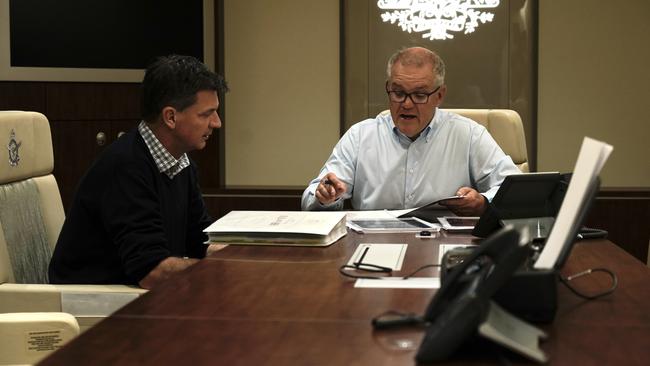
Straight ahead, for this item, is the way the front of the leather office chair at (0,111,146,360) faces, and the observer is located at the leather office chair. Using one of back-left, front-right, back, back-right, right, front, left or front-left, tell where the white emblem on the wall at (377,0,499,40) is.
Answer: left

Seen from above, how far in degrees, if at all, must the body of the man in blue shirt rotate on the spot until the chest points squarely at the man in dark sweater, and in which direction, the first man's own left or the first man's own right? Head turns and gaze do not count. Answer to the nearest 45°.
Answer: approximately 45° to the first man's own right

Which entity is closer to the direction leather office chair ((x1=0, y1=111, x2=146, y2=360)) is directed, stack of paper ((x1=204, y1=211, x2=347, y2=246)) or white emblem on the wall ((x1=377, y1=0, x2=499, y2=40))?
the stack of paper

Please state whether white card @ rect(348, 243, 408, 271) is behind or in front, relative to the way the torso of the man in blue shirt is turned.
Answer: in front

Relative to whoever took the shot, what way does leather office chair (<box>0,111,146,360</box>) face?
facing the viewer and to the right of the viewer

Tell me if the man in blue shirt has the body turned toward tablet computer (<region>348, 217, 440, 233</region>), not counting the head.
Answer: yes

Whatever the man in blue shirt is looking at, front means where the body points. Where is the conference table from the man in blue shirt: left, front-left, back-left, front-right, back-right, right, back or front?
front

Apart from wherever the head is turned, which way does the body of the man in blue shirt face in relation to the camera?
toward the camera

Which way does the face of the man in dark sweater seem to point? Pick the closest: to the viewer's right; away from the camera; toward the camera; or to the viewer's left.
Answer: to the viewer's right

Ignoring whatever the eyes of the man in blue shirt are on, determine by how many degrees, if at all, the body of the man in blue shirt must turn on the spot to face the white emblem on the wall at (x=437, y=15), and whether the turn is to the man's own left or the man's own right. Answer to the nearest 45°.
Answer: approximately 180°

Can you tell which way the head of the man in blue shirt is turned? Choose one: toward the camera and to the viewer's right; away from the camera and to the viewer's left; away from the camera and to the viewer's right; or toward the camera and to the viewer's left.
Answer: toward the camera and to the viewer's left

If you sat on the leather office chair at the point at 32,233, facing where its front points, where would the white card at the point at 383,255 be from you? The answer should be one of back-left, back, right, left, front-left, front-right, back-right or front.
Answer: front

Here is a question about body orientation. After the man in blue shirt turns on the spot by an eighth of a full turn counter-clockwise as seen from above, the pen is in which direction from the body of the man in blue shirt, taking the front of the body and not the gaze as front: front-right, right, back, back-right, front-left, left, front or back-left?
front-right

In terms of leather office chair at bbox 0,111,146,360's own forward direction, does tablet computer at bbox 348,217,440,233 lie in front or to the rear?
in front

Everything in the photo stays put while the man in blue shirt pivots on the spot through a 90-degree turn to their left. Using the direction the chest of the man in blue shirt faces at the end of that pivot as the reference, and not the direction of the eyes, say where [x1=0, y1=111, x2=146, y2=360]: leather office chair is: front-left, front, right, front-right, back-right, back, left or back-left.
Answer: back-right

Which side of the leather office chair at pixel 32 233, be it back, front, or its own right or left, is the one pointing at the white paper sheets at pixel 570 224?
front
